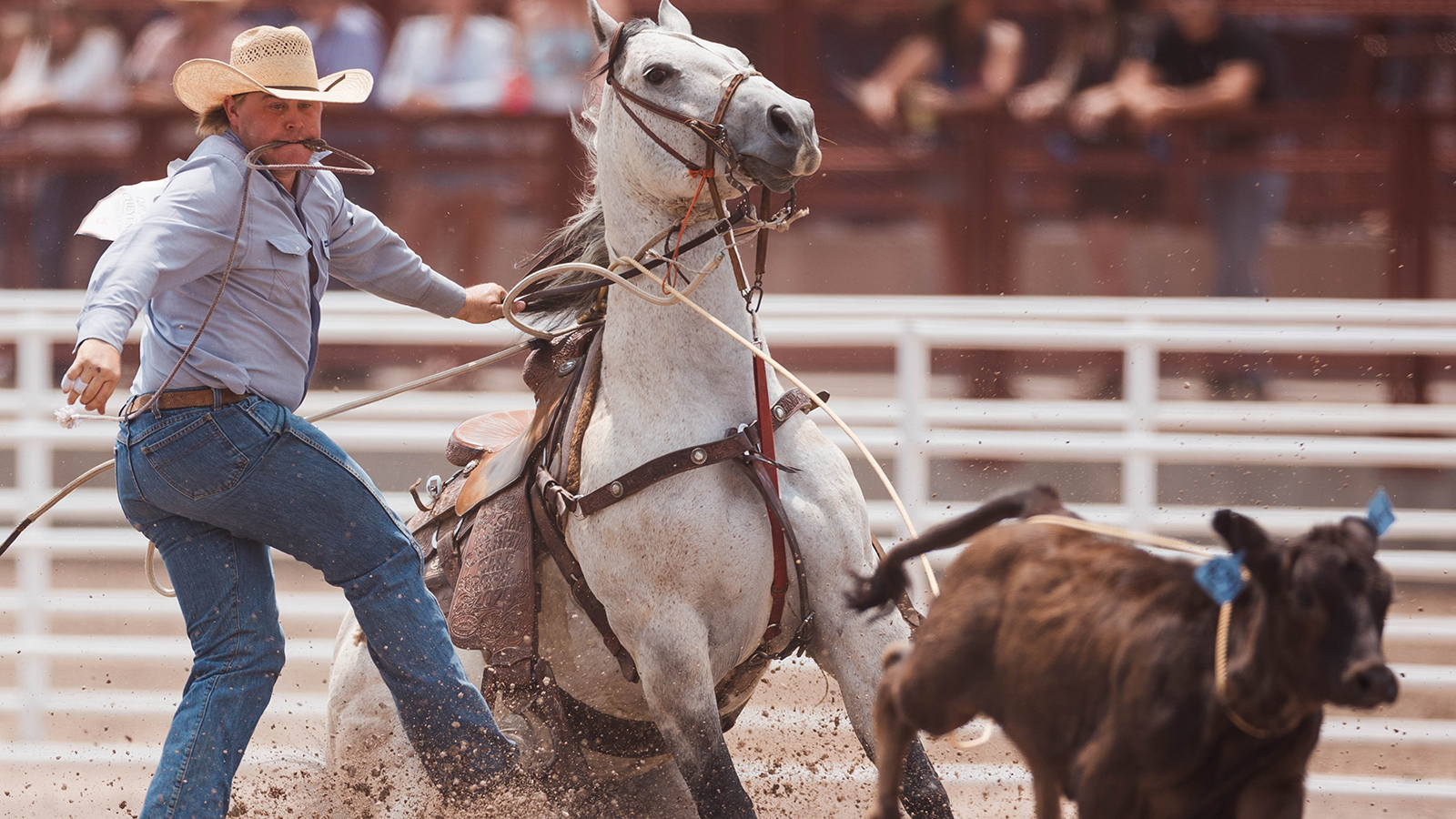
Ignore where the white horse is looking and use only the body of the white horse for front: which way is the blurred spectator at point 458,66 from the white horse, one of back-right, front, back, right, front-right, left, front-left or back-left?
back-left

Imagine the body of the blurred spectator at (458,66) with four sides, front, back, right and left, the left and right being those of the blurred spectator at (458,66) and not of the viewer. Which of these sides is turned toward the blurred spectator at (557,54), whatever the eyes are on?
left

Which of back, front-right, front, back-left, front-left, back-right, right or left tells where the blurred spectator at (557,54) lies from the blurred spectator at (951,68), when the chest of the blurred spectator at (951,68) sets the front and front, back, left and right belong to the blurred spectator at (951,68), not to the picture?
front-right

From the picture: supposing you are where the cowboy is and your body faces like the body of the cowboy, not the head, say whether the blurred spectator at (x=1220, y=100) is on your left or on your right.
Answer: on your left

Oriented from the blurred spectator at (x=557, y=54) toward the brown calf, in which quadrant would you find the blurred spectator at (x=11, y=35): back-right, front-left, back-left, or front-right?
back-right

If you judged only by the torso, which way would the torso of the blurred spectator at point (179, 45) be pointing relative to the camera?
toward the camera

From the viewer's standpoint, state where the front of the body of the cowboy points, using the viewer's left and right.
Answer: facing the viewer and to the right of the viewer

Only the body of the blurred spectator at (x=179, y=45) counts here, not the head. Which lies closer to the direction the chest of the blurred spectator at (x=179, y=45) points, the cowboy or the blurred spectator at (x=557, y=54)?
the cowboy

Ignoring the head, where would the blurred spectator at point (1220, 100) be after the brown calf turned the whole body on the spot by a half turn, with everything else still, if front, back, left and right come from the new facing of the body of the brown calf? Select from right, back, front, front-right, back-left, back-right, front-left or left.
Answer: front-right

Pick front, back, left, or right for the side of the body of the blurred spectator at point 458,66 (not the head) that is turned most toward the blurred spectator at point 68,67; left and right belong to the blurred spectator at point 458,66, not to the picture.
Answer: right

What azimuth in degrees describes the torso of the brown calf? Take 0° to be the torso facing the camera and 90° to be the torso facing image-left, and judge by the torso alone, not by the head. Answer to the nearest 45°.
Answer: approximately 315°

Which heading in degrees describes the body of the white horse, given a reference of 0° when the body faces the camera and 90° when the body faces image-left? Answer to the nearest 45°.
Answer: approximately 315°

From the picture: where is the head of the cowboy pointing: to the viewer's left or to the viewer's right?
to the viewer's right

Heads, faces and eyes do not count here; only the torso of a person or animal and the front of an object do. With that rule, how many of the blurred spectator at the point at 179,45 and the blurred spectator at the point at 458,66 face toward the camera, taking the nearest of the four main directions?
2

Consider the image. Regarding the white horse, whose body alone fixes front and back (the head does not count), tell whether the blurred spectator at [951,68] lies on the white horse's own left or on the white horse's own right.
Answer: on the white horse's own left

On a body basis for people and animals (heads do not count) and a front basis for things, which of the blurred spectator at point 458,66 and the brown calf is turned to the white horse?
the blurred spectator

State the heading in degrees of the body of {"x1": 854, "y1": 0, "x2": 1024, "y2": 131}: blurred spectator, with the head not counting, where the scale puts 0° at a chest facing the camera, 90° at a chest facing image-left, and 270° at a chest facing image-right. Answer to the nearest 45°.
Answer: approximately 45°
